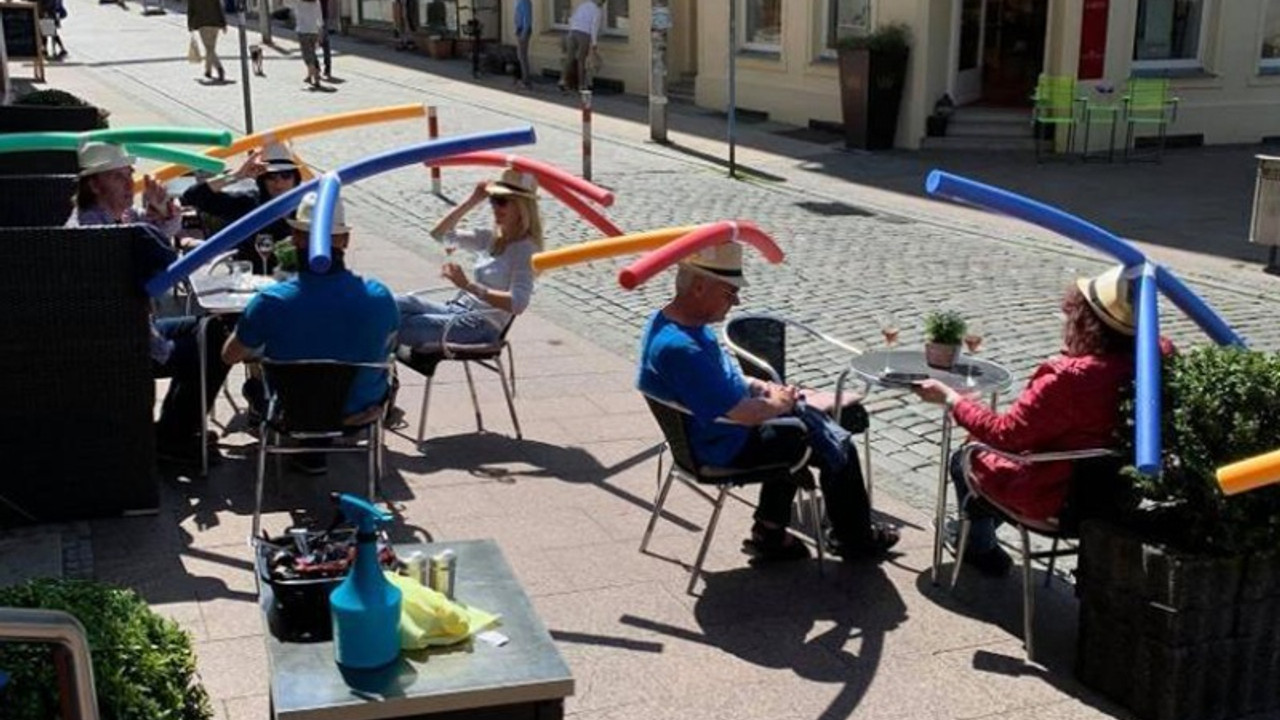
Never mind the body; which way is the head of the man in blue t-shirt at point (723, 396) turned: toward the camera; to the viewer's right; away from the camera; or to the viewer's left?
to the viewer's right

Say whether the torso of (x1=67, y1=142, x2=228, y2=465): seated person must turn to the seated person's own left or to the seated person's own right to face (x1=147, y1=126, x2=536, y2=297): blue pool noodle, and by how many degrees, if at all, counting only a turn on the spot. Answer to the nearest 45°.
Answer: approximately 45° to the seated person's own right

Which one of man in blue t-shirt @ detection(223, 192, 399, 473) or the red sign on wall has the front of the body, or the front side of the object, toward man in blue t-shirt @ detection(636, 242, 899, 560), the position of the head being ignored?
the red sign on wall

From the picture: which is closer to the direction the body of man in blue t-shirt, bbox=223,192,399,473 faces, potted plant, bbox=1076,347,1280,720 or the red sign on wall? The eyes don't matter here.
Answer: the red sign on wall

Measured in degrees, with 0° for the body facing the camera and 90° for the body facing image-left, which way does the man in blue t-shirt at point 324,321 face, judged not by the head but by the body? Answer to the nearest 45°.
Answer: approximately 180°

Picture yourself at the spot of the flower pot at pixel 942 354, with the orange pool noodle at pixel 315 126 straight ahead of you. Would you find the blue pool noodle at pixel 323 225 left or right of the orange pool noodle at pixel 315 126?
left

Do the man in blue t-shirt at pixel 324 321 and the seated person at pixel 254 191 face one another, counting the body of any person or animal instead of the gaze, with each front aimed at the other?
yes

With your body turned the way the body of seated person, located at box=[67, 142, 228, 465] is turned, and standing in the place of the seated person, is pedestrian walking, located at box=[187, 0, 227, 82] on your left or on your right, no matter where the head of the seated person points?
on your left

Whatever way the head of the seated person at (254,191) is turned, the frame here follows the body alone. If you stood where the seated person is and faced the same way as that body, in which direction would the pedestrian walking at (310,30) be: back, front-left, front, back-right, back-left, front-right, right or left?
back

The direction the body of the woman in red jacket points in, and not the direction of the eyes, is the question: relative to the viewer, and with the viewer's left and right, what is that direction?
facing away from the viewer and to the left of the viewer

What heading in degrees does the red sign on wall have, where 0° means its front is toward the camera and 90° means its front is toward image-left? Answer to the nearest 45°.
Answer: approximately 0°

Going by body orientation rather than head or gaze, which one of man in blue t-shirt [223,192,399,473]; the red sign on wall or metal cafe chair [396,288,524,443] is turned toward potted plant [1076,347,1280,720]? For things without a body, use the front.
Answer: the red sign on wall

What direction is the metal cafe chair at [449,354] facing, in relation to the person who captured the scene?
facing to the left of the viewer

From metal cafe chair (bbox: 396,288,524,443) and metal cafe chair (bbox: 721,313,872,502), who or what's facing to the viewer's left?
metal cafe chair (bbox: 396,288,524,443)

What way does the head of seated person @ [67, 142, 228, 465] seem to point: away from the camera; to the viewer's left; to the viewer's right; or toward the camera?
to the viewer's right
